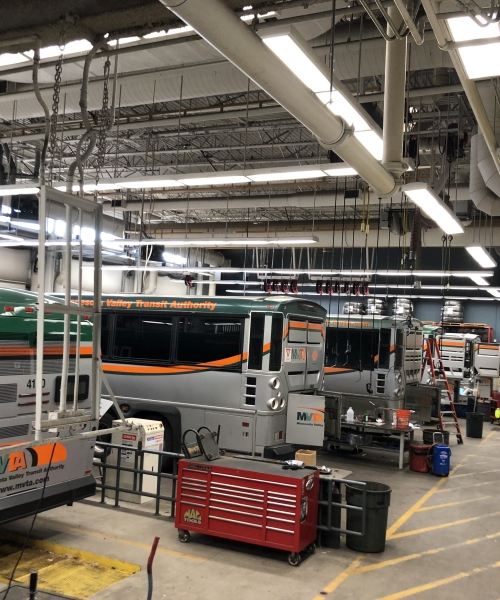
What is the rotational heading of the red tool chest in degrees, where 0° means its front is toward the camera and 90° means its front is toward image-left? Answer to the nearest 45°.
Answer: approximately 45°

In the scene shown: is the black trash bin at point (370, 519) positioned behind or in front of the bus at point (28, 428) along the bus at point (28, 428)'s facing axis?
behind

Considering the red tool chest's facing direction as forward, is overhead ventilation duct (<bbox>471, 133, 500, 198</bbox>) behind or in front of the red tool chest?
behind

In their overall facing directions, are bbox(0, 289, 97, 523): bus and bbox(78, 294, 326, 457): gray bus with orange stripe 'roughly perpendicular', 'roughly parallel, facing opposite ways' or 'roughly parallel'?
roughly parallel
